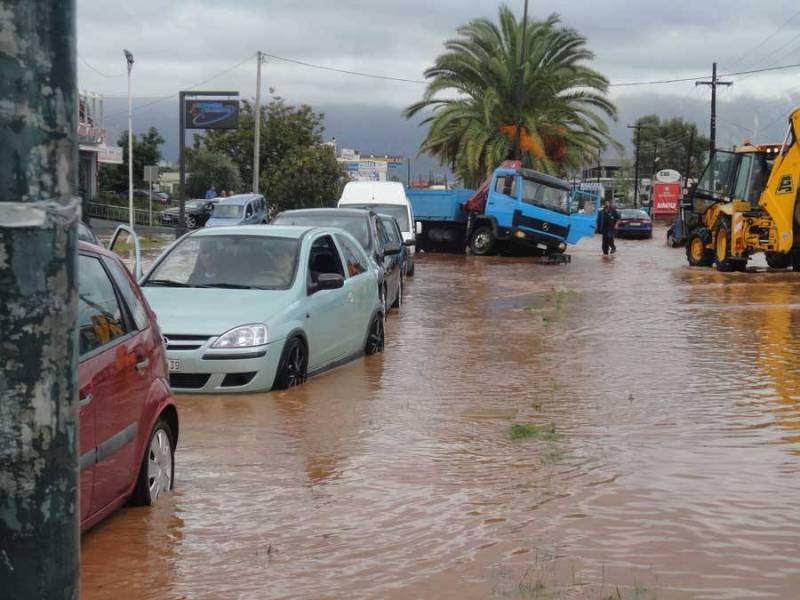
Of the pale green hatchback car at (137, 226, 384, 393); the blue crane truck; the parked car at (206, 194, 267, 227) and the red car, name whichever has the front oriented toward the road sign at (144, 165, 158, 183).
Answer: the parked car at (206, 194, 267, 227)

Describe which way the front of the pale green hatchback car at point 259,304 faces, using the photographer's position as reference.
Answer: facing the viewer and to the left of the viewer

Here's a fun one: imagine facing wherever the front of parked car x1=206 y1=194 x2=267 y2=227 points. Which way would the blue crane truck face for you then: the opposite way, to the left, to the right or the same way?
to the left

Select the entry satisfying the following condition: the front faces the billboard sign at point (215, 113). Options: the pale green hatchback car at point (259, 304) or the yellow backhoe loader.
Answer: the yellow backhoe loader

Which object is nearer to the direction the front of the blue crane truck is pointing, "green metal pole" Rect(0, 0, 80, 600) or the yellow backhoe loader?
the yellow backhoe loader

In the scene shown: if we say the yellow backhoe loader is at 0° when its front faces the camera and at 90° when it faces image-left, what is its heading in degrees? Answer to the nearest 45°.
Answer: approximately 135°

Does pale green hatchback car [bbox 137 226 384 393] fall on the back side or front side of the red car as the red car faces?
on the back side

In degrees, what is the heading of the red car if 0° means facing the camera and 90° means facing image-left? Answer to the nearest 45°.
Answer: approximately 45°

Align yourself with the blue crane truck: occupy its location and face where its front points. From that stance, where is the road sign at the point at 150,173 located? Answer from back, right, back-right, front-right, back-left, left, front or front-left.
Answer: back-right
